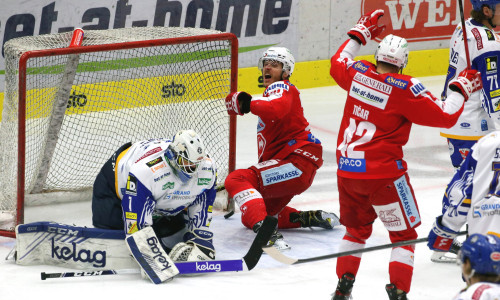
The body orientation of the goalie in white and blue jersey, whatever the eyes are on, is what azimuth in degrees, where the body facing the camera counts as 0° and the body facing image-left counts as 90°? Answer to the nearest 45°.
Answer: approximately 315°

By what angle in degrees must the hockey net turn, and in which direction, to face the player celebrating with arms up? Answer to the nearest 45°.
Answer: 0° — it already faces them

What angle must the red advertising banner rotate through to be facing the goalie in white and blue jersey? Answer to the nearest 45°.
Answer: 0° — it already faces them

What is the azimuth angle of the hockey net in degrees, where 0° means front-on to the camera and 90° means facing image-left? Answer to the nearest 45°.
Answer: approximately 315°

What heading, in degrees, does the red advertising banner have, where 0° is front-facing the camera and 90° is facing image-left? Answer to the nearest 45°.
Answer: approximately 0°

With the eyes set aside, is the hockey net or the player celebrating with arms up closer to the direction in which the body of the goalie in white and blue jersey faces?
the player celebrating with arms up

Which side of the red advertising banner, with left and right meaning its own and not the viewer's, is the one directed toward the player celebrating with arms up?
front
